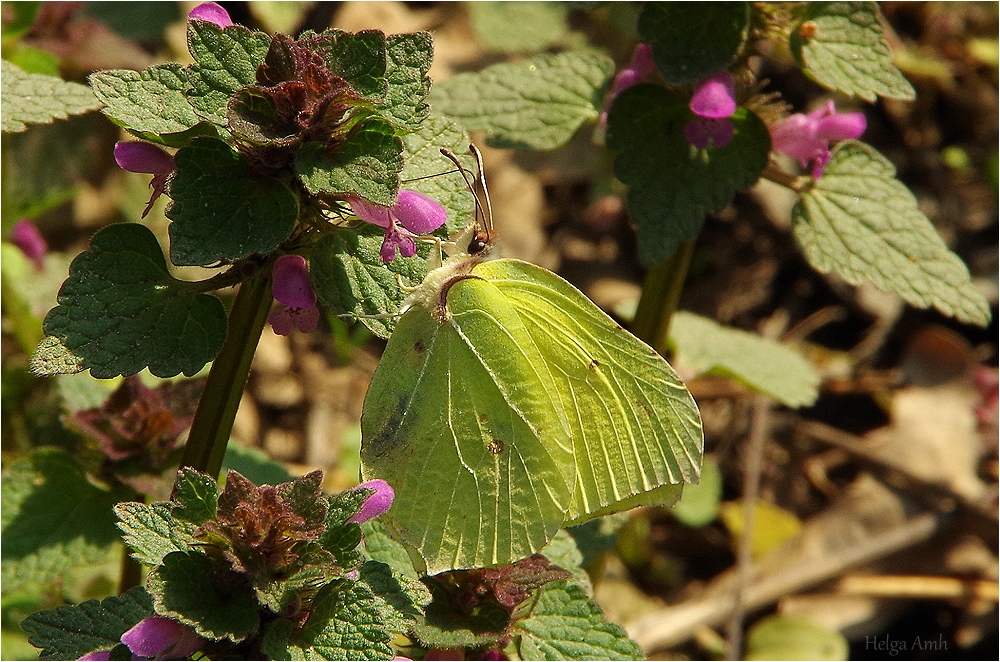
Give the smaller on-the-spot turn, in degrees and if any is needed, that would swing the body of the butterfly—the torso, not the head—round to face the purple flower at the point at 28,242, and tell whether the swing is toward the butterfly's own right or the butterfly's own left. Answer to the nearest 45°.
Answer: approximately 135° to the butterfly's own left
